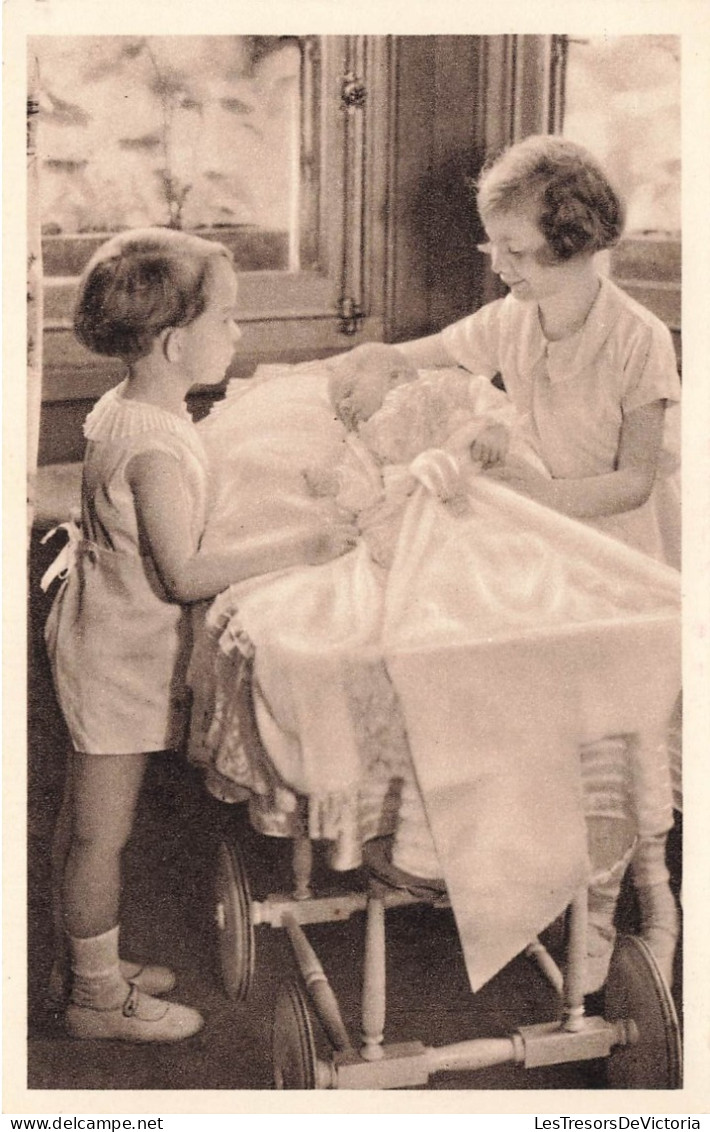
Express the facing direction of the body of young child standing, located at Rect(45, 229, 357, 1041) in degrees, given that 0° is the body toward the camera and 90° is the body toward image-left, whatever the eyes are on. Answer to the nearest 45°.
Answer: approximately 270°

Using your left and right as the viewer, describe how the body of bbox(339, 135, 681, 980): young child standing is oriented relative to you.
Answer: facing the viewer and to the left of the viewer

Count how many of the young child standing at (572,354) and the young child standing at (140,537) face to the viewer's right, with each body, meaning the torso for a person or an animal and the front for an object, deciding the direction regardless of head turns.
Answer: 1

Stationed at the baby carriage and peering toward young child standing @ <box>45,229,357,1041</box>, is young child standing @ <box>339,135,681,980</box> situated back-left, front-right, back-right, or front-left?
back-right
